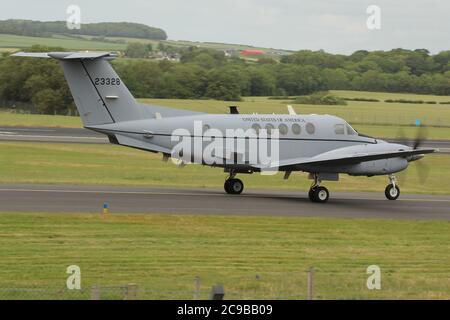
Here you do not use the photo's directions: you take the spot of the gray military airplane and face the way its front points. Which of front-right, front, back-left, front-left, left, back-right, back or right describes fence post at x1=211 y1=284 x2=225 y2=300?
back-right

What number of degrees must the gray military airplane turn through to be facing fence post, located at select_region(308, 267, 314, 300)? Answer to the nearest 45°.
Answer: approximately 135° to its right

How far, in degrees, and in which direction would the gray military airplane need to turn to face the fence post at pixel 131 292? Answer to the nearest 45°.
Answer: approximately 135° to its right

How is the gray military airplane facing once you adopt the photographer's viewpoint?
facing away from the viewer and to the right of the viewer
